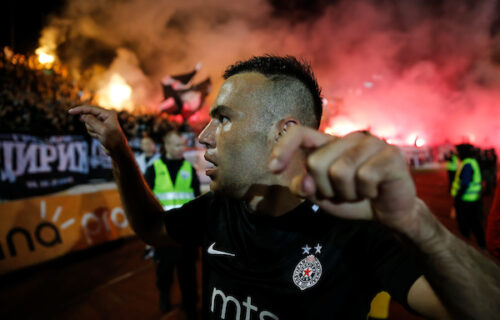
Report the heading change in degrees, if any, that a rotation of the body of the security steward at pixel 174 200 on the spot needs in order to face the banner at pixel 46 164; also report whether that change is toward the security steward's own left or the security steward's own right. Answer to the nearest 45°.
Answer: approximately 135° to the security steward's own right

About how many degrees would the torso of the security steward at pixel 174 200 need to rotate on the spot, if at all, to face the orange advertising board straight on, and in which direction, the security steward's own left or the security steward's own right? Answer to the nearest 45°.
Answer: approximately 135° to the security steward's own right

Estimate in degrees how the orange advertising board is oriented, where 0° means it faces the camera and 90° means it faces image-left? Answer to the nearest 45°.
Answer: approximately 315°

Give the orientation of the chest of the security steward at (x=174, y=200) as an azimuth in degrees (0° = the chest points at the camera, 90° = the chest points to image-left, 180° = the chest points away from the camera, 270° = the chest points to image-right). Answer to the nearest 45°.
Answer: approximately 0°
